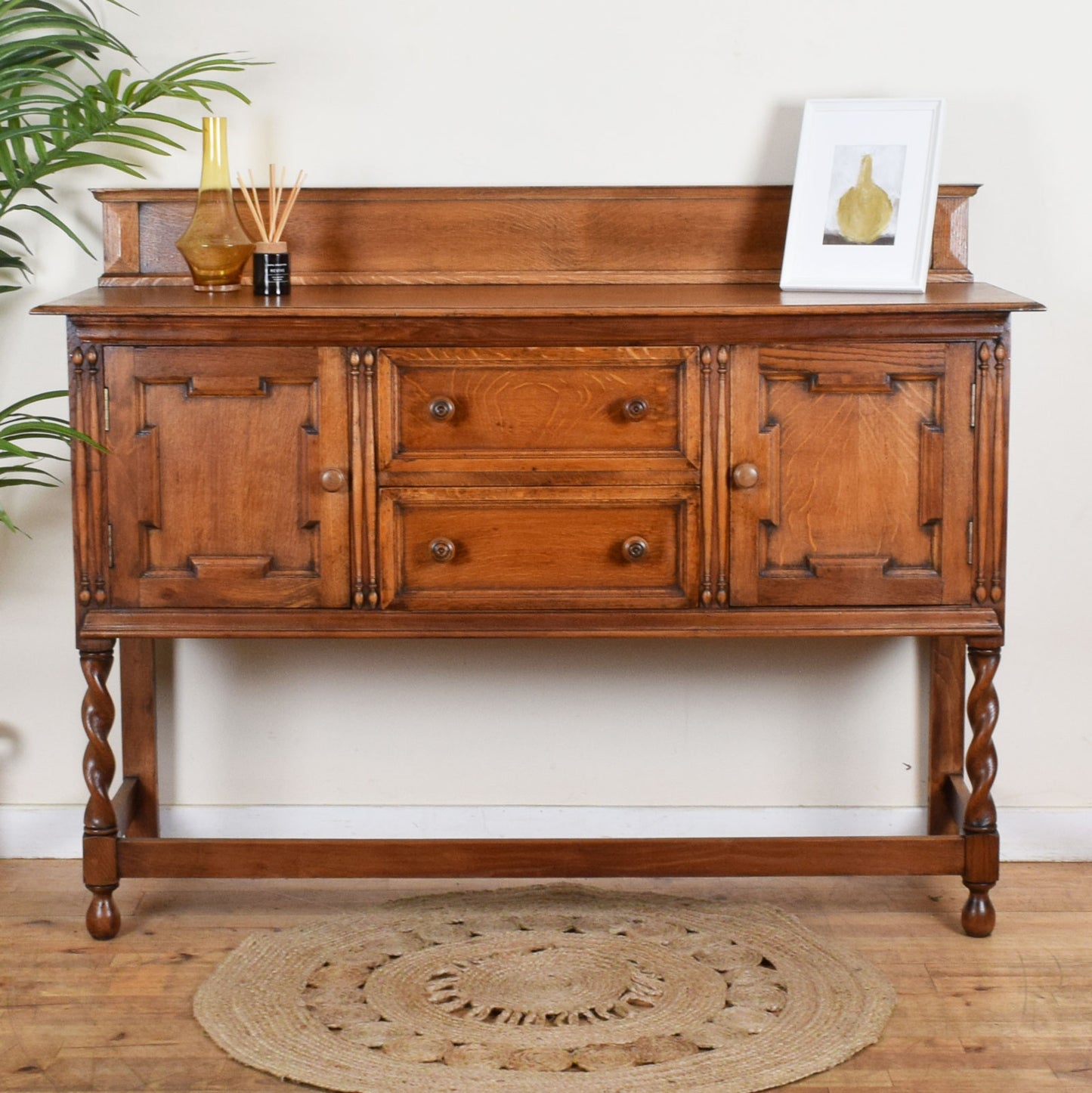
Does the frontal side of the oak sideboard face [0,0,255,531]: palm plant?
no

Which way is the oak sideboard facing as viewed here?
toward the camera
